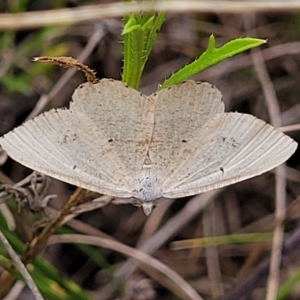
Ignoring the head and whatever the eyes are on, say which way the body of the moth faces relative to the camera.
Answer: toward the camera
